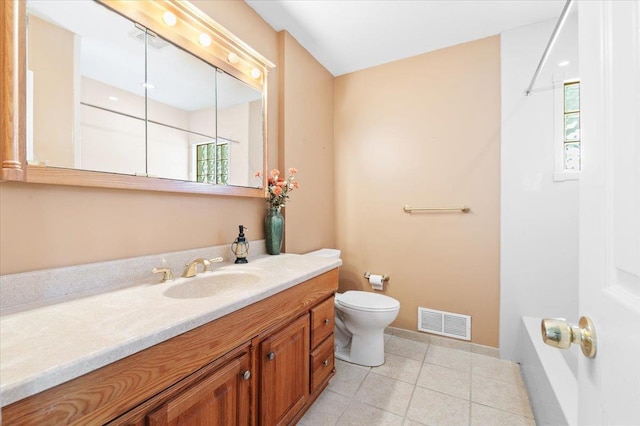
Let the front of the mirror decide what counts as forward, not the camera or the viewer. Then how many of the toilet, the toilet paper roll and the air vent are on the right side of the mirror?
0

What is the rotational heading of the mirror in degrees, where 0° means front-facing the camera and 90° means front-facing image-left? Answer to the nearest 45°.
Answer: approximately 315°

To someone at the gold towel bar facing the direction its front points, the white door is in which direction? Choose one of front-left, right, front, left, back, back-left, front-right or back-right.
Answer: front

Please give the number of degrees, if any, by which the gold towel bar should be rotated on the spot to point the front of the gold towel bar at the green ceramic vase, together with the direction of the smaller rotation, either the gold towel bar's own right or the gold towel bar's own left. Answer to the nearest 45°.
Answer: approximately 45° to the gold towel bar's own right

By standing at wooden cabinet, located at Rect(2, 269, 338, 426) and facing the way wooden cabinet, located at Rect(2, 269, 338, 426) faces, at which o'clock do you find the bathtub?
The bathtub is roughly at 11 o'clock from the wooden cabinet.

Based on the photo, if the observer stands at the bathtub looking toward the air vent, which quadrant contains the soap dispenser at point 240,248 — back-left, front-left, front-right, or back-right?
front-left

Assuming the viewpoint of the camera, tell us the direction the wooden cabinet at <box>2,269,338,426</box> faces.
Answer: facing the viewer and to the right of the viewer

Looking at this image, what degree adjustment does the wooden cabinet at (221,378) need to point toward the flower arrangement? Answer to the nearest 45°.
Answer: approximately 90° to its left

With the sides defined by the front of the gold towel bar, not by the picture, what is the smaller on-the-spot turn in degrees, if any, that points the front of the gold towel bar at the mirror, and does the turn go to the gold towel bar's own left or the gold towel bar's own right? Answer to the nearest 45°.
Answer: approximately 45° to the gold towel bar's own right

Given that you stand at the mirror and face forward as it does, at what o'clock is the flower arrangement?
The flower arrangement is roughly at 10 o'clock from the mirror.

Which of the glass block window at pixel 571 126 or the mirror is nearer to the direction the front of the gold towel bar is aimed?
the mirror

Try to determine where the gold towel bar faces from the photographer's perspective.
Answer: facing the viewer
